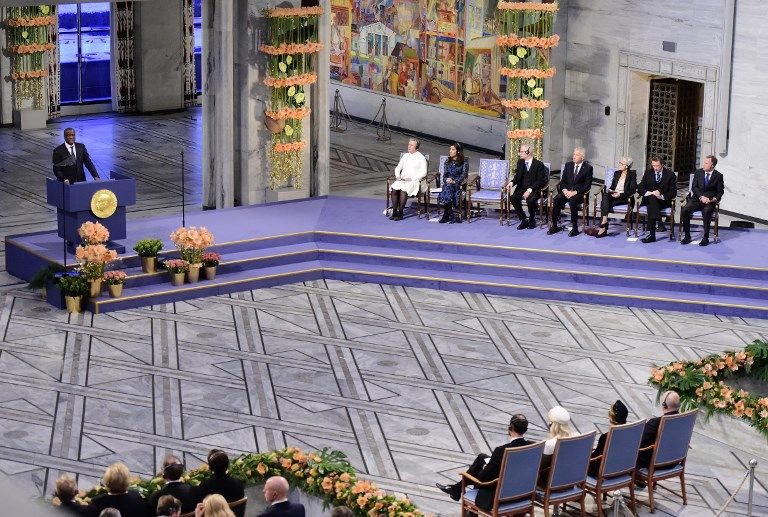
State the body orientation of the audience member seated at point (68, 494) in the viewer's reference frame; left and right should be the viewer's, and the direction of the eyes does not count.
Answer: facing away from the viewer

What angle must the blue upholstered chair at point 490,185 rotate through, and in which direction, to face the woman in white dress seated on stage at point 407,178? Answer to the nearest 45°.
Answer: approximately 45° to its right

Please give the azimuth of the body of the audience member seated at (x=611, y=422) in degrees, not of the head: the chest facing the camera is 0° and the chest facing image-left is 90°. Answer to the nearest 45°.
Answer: approximately 135°

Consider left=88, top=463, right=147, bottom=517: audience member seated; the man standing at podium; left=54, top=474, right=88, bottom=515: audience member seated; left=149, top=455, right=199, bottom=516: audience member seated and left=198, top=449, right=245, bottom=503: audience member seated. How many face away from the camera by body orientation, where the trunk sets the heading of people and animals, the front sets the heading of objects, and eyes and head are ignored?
4

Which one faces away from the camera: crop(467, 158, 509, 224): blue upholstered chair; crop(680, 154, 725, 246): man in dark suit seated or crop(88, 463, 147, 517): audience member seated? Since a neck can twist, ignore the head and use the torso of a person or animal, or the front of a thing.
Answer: the audience member seated

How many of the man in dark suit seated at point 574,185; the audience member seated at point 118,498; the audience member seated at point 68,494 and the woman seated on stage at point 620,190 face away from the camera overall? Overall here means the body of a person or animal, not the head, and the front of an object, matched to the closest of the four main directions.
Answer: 2

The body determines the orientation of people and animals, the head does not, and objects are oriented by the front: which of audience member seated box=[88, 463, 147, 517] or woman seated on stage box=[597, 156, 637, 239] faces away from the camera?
audience member seated box=[88, 463, 147, 517]

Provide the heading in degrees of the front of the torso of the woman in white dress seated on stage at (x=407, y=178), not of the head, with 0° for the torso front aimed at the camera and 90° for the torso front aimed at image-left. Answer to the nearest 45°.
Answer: approximately 45°

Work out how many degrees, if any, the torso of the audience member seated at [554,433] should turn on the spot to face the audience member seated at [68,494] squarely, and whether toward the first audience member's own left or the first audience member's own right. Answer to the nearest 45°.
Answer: approximately 90° to the first audience member's own left

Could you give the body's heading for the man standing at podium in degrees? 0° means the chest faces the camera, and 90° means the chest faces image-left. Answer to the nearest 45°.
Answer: approximately 315°

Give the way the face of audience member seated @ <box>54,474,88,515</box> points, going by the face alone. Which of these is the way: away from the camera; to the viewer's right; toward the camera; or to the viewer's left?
away from the camera

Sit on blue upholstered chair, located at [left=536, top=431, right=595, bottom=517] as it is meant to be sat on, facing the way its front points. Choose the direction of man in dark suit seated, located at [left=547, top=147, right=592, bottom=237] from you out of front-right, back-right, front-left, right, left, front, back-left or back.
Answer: front-right

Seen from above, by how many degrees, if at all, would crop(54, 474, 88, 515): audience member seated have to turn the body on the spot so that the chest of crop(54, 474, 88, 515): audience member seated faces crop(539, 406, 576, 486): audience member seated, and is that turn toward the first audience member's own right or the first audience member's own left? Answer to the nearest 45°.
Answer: approximately 90° to the first audience member's own right

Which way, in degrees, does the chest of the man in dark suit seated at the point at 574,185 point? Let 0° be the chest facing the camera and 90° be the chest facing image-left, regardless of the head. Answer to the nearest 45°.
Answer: approximately 45°

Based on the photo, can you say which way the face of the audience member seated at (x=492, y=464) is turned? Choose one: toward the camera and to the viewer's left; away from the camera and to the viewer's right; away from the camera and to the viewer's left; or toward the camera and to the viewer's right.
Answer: away from the camera and to the viewer's left

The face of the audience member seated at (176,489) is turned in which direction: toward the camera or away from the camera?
away from the camera
